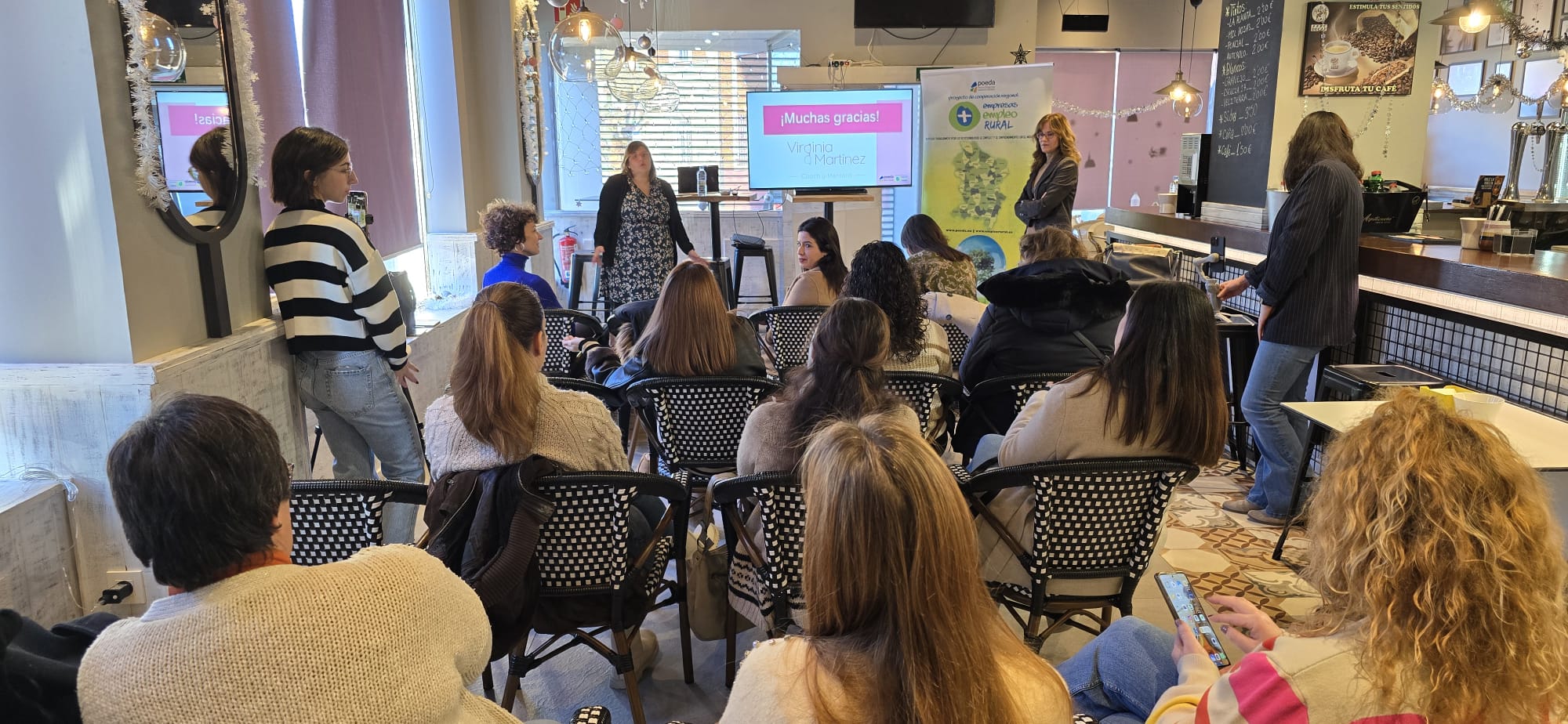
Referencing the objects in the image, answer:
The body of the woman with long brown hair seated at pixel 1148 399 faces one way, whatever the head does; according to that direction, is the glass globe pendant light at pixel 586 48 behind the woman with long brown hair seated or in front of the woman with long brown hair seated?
in front

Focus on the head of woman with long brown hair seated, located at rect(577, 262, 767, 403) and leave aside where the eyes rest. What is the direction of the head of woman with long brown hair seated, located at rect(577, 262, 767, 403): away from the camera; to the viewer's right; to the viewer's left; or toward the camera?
away from the camera

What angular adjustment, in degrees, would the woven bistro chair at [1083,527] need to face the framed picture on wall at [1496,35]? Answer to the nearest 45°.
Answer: approximately 45° to its right

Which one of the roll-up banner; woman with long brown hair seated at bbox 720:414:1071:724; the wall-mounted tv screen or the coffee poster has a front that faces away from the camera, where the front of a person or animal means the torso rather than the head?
the woman with long brown hair seated

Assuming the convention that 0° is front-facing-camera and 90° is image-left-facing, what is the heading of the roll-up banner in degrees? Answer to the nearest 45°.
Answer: approximately 0°

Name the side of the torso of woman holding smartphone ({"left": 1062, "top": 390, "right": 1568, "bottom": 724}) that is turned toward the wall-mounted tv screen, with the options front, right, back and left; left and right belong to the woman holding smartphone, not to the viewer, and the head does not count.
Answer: front

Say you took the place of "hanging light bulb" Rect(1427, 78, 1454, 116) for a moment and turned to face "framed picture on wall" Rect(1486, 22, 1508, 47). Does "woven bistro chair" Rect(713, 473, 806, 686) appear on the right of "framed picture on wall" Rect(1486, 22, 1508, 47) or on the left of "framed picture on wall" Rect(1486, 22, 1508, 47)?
right

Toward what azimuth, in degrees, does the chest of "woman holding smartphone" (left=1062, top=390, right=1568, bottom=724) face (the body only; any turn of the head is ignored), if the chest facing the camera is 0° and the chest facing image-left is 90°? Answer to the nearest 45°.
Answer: approximately 135°

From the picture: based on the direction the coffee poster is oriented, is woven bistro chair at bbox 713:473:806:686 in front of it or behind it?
in front

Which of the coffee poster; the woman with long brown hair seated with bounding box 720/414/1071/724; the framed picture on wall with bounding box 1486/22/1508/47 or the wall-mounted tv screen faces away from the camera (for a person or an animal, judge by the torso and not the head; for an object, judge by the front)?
the woman with long brown hair seated
